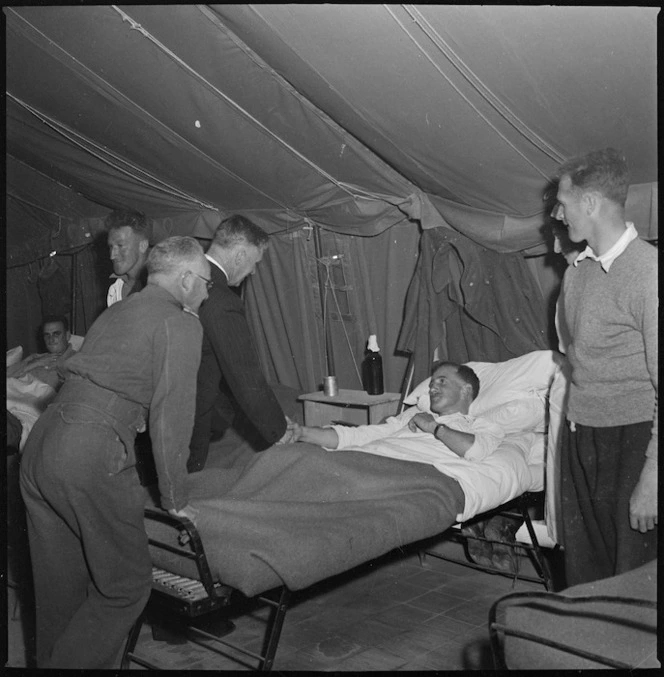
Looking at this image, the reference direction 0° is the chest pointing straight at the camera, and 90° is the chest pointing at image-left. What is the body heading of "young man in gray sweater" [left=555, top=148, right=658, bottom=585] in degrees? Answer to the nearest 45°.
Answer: approximately 45°

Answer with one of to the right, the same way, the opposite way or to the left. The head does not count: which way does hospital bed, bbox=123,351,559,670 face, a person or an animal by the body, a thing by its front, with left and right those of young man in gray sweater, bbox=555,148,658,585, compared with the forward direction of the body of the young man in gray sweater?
the same way

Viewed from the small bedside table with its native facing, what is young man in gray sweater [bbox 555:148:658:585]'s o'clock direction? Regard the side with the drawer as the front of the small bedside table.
The young man in gray sweater is roughly at 10 o'clock from the small bedside table.

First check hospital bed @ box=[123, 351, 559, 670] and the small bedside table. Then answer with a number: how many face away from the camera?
0

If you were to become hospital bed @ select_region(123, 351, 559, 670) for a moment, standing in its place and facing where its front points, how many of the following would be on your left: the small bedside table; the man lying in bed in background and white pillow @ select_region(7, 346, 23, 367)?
0

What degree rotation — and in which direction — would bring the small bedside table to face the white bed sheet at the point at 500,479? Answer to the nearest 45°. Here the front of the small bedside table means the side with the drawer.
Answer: approximately 45° to its left

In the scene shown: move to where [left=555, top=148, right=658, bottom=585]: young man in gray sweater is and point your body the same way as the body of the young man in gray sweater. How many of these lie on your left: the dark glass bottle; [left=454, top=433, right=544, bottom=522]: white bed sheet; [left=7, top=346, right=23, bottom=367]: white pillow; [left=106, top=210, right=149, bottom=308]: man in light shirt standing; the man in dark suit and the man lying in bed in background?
0

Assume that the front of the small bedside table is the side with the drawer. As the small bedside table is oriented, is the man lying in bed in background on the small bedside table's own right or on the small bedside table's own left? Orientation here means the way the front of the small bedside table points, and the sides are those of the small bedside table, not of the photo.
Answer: on the small bedside table's own right

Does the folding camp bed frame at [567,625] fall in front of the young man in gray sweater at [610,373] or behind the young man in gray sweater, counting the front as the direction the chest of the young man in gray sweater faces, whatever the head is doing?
in front

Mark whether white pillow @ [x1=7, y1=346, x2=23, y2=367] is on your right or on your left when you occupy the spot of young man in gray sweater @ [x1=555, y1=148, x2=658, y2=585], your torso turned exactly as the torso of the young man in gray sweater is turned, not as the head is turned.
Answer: on your right

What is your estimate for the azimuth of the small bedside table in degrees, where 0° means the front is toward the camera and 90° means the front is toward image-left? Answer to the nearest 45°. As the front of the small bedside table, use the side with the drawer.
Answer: approximately 45°

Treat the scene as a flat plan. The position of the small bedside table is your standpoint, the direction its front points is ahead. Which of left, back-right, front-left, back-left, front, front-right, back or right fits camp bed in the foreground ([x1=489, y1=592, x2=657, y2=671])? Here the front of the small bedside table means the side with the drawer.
front-left

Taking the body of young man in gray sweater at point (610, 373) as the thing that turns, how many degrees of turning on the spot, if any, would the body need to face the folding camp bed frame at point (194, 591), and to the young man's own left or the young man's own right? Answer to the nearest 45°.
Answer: approximately 45° to the young man's own right

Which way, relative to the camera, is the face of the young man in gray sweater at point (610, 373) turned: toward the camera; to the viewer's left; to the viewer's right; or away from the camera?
to the viewer's left

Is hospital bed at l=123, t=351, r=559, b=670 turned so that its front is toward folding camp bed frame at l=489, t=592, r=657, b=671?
no

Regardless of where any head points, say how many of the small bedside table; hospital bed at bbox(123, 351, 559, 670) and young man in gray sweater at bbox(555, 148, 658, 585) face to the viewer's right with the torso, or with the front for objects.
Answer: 0

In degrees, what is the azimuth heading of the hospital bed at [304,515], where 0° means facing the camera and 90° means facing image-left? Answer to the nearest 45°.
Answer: approximately 45°

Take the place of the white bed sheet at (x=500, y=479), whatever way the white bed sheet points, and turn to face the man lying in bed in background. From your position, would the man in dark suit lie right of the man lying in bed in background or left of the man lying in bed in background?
left
